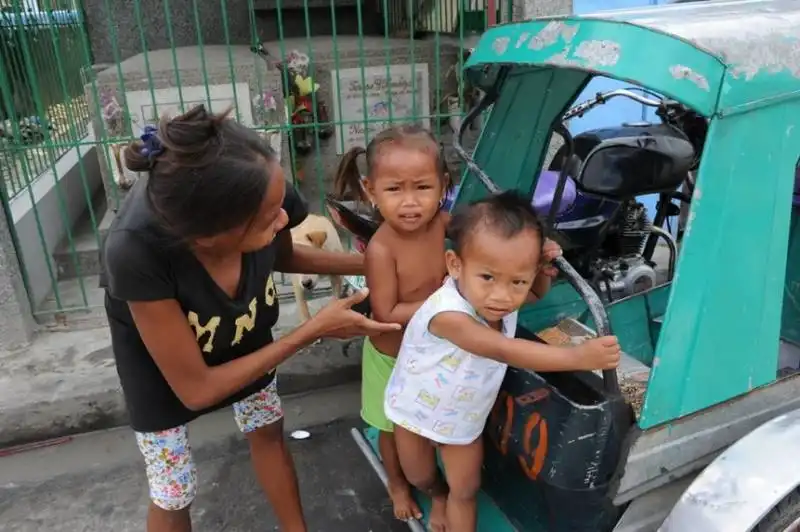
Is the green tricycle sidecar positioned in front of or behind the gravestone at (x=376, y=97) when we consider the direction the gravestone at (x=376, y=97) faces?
in front

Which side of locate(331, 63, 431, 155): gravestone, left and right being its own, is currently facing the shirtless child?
front

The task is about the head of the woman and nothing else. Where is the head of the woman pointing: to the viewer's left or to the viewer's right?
to the viewer's right

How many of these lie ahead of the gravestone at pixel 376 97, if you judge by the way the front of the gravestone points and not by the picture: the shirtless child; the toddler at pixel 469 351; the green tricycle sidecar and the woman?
4

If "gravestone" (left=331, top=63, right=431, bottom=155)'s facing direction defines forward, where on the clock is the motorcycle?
The motorcycle is roughly at 11 o'clock from the gravestone.
